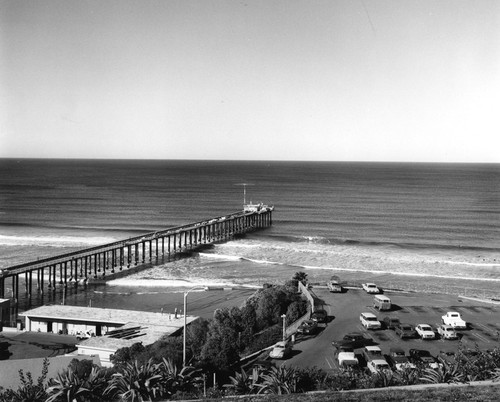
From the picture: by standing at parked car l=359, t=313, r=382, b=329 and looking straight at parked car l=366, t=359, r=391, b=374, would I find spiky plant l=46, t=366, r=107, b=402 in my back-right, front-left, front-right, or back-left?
front-right

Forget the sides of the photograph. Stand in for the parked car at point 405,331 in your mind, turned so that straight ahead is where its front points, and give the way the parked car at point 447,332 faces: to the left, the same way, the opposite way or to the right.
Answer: the same way

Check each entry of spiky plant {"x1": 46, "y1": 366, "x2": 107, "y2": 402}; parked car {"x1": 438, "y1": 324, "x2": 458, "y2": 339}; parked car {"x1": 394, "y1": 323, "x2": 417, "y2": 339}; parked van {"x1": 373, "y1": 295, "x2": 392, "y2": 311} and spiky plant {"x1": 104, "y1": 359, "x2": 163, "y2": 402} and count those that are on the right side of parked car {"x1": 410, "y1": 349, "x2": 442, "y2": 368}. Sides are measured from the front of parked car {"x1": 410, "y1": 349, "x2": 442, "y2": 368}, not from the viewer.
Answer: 2

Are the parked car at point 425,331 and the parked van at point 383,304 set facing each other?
no

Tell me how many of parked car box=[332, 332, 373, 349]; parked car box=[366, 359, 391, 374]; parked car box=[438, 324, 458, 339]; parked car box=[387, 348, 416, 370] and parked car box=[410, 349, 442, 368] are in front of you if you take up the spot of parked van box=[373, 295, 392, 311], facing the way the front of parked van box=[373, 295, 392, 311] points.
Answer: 0

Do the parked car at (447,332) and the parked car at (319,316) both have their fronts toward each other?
no

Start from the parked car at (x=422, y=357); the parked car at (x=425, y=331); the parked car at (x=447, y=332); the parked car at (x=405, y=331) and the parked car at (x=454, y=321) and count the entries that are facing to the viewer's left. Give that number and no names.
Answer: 0

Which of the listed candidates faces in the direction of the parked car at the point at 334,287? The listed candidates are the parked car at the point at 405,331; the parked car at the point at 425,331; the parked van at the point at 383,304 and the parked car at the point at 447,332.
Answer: the parked van at the point at 383,304

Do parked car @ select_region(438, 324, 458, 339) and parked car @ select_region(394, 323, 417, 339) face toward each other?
no

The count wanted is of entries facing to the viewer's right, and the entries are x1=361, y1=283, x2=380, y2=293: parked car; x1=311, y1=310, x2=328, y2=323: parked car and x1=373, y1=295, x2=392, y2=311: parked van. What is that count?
0

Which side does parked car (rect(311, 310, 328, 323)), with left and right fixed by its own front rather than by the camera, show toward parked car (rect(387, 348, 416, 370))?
left

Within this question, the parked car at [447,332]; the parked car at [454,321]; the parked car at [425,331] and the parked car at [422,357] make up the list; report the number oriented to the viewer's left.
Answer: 0

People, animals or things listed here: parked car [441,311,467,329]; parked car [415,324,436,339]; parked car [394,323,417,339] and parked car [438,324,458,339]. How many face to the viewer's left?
0

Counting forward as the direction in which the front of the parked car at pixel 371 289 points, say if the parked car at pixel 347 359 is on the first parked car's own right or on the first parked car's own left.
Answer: on the first parked car's own left

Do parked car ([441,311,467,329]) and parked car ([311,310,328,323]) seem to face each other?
no

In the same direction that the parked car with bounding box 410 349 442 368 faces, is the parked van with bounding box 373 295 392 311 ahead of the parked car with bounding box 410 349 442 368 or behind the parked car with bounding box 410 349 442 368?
behind

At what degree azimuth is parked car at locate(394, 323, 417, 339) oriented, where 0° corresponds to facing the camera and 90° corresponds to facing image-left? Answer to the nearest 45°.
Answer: approximately 315°
